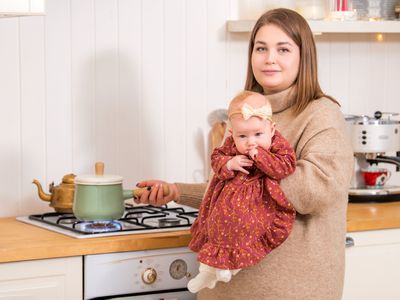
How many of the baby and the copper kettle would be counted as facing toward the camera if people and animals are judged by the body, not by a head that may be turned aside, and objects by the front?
1

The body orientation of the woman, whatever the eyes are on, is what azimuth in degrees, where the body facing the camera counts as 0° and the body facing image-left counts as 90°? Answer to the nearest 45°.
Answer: approximately 45°

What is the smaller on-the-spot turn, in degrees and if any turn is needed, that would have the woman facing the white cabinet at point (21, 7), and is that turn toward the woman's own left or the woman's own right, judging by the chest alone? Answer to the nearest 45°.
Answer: approximately 45° to the woman's own right

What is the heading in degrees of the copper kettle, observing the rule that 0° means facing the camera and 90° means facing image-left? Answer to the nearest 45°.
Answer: approximately 90°

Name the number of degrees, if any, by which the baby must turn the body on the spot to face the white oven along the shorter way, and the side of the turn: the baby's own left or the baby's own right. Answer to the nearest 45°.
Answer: approximately 135° to the baby's own right

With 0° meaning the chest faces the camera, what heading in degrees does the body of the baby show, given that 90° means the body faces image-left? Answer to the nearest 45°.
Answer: approximately 0°
